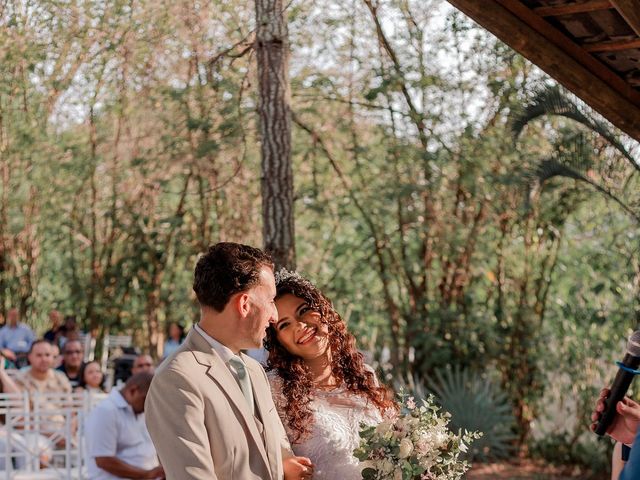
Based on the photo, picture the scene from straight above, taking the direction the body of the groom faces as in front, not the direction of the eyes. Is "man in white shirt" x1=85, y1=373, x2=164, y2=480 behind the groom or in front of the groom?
behind

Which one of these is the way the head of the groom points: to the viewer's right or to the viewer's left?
to the viewer's right

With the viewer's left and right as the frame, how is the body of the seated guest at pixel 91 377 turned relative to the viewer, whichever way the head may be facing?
facing the viewer and to the right of the viewer

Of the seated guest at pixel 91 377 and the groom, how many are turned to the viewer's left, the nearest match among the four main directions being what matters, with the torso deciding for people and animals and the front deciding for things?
0

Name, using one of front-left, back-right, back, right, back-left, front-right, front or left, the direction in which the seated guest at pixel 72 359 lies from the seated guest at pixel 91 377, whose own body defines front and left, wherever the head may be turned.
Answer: back-left

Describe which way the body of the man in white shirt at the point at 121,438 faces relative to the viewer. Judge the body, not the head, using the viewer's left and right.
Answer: facing to the right of the viewer

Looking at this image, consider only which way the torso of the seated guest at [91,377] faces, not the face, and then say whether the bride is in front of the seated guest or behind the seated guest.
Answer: in front

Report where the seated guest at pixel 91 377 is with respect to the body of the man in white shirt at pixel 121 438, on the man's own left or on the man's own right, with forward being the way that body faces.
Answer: on the man's own left

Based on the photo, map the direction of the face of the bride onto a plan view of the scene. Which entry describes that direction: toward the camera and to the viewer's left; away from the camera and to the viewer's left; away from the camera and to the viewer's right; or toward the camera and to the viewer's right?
toward the camera and to the viewer's left
